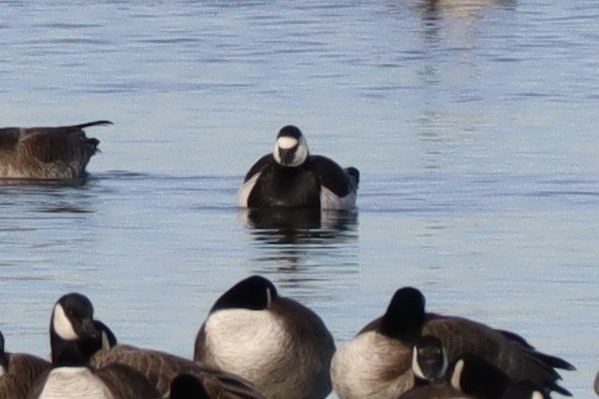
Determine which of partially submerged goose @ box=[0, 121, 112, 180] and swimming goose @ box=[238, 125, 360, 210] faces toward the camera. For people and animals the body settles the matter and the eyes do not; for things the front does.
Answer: the swimming goose

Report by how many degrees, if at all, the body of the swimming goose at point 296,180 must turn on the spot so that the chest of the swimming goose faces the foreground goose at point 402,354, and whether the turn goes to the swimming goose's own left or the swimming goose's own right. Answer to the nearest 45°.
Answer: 0° — it already faces it

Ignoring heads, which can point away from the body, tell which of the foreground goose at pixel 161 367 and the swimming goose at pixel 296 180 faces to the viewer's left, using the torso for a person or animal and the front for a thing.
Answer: the foreground goose

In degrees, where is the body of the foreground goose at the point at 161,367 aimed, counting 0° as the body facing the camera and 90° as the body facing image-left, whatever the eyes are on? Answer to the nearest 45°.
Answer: approximately 90°

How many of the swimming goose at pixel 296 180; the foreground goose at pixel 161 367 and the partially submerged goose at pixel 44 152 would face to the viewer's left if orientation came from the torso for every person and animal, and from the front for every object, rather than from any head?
2

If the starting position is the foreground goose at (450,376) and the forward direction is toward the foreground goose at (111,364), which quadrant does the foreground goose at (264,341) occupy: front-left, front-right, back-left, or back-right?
front-right

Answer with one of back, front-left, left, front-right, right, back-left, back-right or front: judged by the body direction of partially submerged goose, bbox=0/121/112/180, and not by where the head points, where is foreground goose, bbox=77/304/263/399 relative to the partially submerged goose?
left

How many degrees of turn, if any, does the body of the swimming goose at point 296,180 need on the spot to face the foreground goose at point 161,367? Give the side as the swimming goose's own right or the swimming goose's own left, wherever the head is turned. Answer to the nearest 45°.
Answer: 0° — it already faces it

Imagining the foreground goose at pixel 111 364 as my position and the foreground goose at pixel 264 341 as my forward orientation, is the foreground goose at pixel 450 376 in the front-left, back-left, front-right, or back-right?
front-right

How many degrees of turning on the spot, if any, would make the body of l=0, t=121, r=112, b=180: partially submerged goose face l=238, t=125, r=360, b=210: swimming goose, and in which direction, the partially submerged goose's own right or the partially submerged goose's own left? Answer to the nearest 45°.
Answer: approximately 135° to the partially submerged goose's own left

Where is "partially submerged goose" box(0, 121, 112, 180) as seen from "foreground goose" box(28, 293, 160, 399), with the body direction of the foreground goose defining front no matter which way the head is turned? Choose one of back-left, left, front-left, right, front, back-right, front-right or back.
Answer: back-right

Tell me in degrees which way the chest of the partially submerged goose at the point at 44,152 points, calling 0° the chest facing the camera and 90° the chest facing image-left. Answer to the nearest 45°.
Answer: approximately 90°

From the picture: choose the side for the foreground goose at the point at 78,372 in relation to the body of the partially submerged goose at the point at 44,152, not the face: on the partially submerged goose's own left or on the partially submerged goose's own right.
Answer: on the partially submerged goose's own left

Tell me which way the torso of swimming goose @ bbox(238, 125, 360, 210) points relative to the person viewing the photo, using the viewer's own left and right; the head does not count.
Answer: facing the viewer
